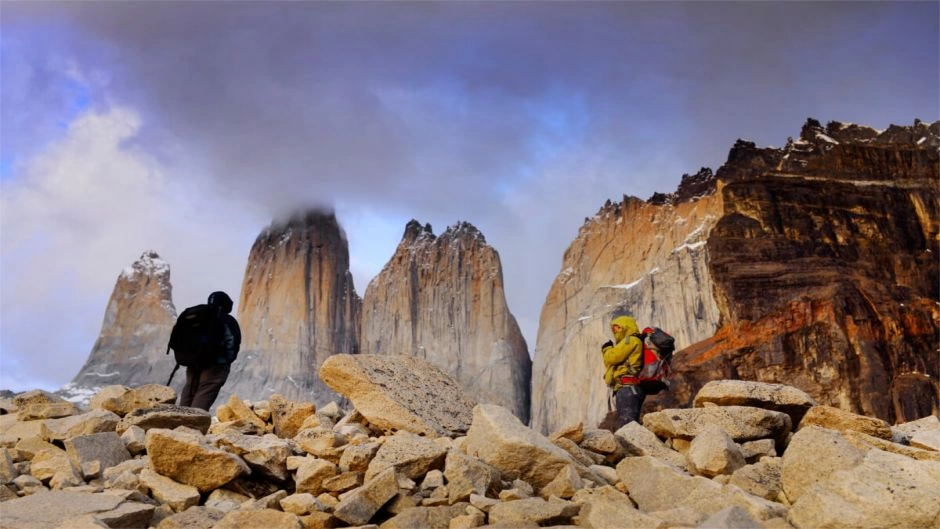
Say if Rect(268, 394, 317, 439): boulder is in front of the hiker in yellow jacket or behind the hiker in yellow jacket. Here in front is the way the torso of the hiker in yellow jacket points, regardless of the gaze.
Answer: in front

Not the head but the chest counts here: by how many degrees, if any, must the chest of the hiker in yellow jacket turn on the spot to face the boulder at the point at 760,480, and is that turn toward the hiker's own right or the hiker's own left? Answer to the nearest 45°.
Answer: approximately 90° to the hiker's own left

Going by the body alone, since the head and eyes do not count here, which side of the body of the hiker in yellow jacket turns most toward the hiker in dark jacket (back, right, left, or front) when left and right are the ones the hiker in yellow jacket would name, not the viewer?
front

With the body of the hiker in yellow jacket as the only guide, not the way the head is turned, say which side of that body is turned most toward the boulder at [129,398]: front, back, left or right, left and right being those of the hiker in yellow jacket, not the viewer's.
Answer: front

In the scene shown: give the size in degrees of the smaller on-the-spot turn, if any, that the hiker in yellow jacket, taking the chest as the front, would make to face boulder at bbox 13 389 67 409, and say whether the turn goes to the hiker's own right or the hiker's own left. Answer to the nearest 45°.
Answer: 0° — they already face it

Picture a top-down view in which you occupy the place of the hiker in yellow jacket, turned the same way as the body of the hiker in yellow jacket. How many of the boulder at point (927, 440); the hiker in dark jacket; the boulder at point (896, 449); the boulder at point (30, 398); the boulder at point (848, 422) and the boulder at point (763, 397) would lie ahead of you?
2

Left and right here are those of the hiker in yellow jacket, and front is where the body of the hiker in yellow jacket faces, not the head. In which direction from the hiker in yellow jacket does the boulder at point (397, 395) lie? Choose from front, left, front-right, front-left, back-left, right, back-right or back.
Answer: front-left

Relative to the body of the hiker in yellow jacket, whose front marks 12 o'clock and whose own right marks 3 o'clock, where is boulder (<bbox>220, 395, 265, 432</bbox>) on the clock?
The boulder is roughly at 11 o'clock from the hiker in yellow jacket.

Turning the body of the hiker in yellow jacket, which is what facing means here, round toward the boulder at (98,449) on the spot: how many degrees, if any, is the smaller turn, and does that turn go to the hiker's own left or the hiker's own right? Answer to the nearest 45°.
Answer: approximately 45° to the hiker's own left

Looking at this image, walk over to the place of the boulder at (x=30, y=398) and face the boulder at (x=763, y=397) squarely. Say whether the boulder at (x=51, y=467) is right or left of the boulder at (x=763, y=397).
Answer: right

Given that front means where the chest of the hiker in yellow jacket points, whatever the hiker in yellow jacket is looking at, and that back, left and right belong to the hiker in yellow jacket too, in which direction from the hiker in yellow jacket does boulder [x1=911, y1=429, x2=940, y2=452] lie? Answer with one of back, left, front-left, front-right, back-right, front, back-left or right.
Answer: back-left

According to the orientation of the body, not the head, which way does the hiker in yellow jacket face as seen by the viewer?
to the viewer's left

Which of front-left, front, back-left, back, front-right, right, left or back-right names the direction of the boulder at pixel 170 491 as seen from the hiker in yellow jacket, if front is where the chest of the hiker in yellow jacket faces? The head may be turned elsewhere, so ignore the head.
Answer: front-left

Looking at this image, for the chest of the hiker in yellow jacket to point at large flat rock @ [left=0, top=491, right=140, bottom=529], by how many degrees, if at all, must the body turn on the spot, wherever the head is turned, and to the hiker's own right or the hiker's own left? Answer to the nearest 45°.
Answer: approximately 45° to the hiker's own left

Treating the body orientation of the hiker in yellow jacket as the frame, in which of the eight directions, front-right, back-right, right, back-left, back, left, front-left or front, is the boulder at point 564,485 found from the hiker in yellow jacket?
left
